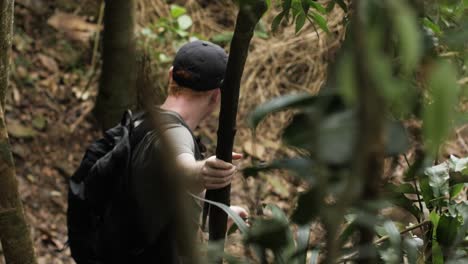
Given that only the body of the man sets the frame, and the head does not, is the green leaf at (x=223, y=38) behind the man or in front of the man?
in front

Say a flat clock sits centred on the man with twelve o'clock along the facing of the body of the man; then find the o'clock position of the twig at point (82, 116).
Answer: The twig is roughly at 10 o'clock from the man.

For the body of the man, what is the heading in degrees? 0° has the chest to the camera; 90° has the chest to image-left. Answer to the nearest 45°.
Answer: approximately 225°

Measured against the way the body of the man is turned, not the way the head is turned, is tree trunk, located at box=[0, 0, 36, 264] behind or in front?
behind

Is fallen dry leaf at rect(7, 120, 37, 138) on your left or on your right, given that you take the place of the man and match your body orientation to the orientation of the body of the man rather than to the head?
on your left

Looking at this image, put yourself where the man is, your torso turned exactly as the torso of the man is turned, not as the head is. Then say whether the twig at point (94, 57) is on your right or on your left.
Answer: on your left

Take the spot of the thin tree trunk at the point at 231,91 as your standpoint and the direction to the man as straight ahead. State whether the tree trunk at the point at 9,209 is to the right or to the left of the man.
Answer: left

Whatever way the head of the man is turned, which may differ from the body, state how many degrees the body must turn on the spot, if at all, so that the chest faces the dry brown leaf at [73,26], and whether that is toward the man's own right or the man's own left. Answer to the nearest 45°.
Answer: approximately 45° to the man's own left

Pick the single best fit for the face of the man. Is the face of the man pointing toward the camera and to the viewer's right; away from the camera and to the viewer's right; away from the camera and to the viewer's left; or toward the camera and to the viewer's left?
away from the camera and to the viewer's right

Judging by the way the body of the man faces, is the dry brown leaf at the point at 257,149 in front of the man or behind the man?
in front
